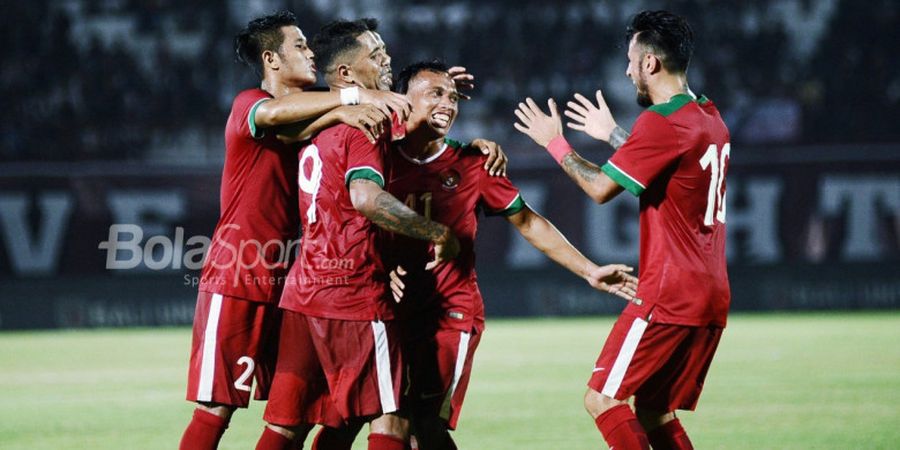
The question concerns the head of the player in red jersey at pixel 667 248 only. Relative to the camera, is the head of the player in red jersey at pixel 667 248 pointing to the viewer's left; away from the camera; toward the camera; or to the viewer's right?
to the viewer's left

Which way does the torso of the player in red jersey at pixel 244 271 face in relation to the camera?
to the viewer's right

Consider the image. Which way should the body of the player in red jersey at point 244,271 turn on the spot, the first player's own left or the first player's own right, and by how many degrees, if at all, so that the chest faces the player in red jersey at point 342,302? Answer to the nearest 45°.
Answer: approximately 45° to the first player's own right

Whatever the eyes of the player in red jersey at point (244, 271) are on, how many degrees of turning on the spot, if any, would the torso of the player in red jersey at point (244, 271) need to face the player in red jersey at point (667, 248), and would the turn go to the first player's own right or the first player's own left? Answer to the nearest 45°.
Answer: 0° — they already face them

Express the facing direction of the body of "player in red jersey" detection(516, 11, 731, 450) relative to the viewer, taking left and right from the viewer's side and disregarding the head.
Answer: facing away from the viewer and to the left of the viewer

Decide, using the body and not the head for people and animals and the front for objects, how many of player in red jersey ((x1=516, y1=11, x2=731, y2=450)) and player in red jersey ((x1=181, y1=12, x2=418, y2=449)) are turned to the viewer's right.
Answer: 1

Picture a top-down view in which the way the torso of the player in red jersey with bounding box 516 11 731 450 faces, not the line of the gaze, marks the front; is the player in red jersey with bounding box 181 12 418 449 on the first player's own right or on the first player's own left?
on the first player's own left

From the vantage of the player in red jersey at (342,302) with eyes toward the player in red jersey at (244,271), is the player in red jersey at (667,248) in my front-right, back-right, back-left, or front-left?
back-right

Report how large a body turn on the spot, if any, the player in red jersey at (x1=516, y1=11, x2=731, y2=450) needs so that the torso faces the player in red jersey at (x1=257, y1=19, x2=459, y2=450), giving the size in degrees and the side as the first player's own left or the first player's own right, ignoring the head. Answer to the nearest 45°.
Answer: approximately 45° to the first player's own left

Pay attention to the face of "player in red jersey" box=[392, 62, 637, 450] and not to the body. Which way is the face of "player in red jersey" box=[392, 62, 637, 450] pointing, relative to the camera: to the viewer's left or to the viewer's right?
to the viewer's right

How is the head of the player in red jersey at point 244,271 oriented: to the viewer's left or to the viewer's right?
to the viewer's right
